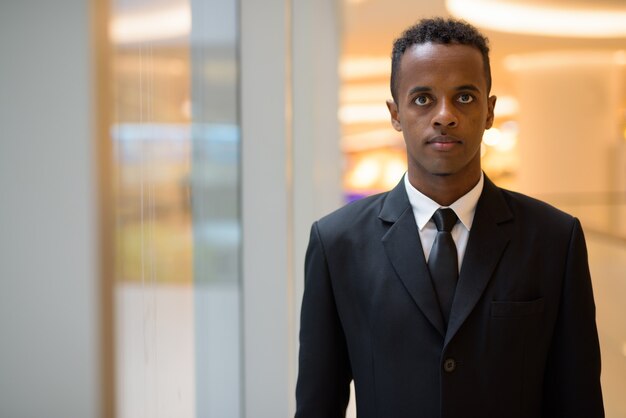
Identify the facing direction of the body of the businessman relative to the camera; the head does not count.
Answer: toward the camera

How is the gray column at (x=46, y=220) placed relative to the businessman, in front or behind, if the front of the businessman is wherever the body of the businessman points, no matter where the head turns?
in front

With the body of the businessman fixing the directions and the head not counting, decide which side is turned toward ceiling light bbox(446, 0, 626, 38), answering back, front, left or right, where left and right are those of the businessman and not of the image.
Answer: back

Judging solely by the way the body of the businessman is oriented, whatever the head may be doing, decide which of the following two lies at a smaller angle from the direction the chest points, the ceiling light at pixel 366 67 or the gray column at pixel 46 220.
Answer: the gray column

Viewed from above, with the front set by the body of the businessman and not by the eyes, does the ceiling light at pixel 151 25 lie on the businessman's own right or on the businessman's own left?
on the businessman's own right

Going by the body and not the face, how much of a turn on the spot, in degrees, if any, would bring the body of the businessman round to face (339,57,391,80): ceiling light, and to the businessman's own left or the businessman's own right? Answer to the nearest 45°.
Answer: approximately 180°

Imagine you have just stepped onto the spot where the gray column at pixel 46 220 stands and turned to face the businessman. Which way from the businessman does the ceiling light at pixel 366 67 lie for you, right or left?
left

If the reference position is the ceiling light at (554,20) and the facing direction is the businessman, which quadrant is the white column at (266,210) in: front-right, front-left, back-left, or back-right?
front-right

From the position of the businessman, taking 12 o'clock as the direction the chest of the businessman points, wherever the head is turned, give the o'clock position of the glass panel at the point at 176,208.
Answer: The glass panel is roughly at 4 o'clock from the businessman.

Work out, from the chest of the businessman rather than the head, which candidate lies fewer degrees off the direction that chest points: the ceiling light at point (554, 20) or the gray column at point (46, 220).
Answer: the gray column

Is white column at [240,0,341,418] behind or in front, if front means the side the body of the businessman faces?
behind
